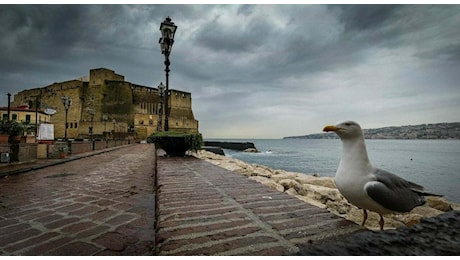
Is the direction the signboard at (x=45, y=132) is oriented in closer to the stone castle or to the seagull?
the seagull

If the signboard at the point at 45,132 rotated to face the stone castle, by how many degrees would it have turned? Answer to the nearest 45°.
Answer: approximately 180°

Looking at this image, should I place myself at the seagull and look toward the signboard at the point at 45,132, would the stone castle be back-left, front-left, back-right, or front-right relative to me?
front-right

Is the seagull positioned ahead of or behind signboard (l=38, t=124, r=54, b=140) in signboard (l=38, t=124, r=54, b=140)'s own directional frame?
ahead

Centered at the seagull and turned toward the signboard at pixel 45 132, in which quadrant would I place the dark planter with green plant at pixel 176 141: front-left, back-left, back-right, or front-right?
front-right

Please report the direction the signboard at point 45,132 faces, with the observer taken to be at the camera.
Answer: facing the viewer

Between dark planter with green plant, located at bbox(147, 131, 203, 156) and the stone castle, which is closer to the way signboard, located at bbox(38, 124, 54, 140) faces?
the dark planter with green plant
